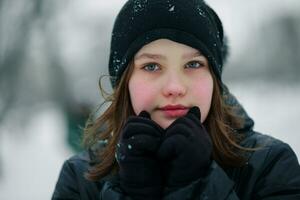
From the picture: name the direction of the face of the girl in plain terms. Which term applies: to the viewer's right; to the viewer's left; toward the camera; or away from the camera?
toward the camera

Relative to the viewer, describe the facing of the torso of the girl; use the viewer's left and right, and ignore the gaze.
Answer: facing the viewer
